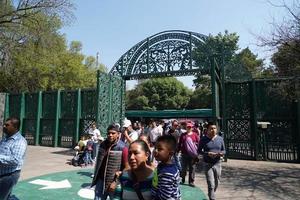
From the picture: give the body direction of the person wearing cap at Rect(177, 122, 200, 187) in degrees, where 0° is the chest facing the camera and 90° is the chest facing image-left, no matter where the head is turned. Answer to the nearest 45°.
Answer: approximately 0°

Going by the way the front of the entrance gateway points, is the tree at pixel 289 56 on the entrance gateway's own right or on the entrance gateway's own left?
on the entrance gateway's own left

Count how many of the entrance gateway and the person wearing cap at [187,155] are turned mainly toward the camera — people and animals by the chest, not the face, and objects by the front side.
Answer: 2

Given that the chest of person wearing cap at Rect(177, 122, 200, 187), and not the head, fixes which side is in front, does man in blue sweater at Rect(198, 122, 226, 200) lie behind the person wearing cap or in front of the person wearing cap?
in front

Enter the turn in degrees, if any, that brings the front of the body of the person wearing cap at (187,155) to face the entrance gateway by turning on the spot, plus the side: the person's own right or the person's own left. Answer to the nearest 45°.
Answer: approximately 180°

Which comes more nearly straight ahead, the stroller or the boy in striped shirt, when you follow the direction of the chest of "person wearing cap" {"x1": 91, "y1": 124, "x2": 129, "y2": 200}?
the boy in striped shirt

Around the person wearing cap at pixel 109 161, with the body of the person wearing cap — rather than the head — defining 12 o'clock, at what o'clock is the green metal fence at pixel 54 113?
The green metal fence is roughly at 4 o'clock from the person wearing cap.

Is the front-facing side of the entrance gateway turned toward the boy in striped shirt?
yes

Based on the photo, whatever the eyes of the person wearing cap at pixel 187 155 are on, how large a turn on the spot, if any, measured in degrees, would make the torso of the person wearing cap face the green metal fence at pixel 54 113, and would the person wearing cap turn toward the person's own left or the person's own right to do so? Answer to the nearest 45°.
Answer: approximately 135° to the person's own right

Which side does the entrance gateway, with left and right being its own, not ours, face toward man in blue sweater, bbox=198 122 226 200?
front

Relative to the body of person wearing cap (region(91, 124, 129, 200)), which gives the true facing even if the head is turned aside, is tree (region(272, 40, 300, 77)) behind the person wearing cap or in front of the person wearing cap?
behind

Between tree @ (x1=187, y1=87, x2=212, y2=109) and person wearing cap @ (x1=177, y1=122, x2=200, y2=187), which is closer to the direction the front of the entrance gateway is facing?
the person wearing cap

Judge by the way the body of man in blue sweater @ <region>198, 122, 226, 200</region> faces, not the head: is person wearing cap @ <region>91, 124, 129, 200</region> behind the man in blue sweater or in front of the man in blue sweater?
in front
